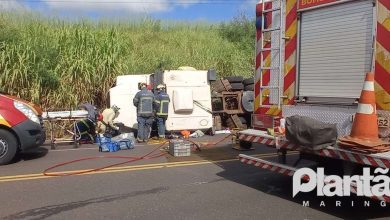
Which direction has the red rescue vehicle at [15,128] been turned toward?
to the viewer's right

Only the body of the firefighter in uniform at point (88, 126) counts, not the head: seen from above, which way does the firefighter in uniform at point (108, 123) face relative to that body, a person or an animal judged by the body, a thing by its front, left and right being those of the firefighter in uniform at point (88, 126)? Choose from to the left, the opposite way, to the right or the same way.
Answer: the opposite way

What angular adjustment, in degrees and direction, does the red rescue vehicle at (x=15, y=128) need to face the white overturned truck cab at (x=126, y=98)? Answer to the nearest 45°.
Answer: approximately 45° to its left
